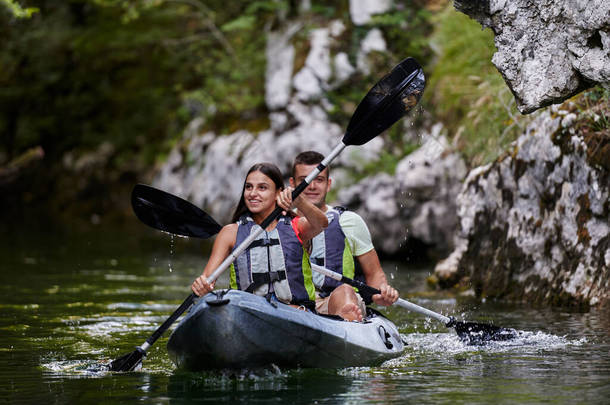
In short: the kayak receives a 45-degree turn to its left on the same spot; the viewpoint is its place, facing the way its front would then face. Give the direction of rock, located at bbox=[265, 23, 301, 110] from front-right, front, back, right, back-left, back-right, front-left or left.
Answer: back

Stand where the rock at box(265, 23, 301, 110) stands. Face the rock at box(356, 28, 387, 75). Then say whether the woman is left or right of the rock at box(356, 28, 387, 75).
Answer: right

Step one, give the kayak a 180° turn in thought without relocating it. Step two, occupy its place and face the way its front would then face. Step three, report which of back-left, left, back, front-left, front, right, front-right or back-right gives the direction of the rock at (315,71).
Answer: front-left

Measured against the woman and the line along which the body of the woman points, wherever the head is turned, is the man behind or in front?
behind

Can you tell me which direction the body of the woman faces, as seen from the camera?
toward the camera

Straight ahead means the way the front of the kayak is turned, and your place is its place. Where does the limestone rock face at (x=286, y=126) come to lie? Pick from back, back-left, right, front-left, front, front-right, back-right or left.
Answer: back-right

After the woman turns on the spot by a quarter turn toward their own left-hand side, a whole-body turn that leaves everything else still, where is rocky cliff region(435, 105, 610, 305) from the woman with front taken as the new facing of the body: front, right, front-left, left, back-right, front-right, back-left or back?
front-left

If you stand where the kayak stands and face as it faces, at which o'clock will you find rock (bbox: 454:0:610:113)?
The rock is roughly at 7 o'clock from the kayak.

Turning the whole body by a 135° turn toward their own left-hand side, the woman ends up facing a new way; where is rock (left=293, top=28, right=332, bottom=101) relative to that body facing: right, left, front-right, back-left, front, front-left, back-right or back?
front-left

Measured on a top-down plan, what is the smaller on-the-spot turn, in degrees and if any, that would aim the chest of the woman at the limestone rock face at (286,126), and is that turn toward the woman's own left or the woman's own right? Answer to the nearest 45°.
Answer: approximately 180°

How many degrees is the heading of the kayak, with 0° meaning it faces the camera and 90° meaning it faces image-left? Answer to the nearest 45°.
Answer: approximately 45°

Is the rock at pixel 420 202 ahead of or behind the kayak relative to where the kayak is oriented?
behind

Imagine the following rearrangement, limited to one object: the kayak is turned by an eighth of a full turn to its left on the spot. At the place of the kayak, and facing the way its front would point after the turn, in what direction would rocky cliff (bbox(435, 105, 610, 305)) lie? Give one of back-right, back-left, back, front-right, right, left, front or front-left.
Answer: back-left

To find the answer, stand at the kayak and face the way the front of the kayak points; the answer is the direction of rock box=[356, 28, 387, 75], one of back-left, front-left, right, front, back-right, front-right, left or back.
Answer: back-right
